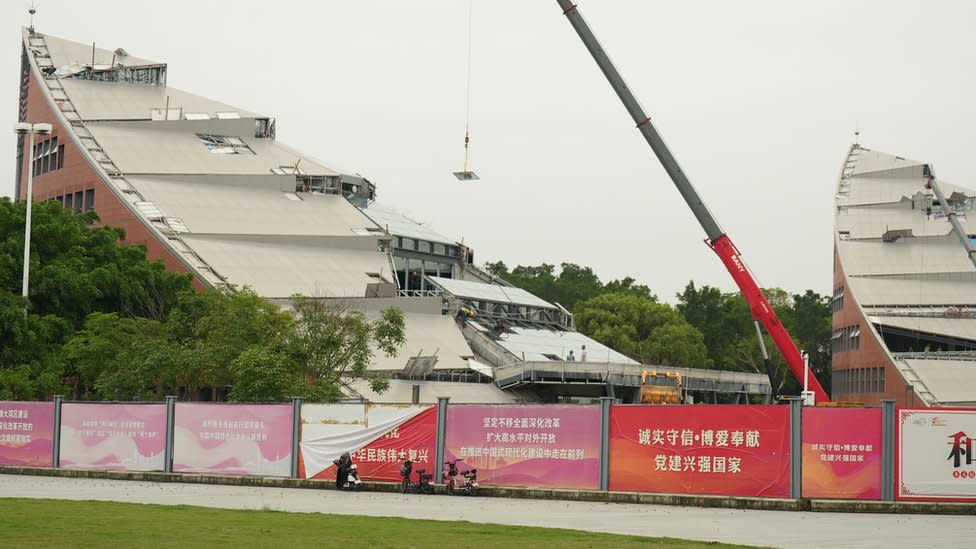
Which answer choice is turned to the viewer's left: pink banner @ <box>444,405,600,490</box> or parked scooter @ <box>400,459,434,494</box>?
the parked scooter

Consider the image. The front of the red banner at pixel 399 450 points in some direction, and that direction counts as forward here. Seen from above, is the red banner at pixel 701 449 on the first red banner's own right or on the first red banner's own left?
on the first red banner's own left

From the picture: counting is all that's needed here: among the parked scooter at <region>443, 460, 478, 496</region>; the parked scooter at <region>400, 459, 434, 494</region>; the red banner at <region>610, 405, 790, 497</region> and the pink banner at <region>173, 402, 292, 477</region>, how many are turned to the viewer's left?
2

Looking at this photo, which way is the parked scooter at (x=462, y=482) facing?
to the viewer's left

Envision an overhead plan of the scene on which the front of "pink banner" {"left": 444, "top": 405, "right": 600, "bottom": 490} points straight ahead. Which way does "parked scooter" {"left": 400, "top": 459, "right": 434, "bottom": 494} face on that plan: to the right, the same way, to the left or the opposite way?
to the right

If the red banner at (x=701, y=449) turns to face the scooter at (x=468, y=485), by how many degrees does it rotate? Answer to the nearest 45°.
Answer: approximately 90° to its right

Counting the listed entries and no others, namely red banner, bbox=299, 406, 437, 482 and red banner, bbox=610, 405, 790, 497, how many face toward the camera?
2

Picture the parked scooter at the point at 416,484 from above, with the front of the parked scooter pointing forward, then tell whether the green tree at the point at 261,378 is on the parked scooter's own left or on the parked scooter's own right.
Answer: on the parked scooter's own right

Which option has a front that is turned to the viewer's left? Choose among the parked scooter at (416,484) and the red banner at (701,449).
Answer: the parked scooter
